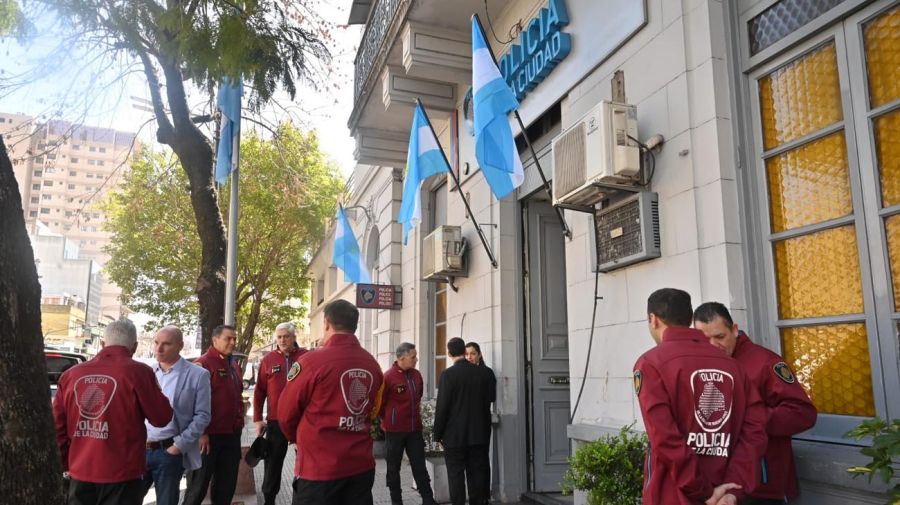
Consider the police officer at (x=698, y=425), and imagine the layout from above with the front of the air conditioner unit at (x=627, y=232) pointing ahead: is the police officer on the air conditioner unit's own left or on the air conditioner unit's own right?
on the air conditioner unit's own left

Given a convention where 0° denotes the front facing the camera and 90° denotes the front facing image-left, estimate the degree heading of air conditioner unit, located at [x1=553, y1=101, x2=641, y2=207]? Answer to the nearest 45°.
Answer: approximately 45°

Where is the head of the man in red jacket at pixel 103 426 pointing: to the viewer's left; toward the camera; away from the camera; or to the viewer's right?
away from the camera

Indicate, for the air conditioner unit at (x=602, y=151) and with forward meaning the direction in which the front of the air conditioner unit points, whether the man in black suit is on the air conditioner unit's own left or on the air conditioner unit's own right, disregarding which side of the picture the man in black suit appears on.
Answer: on the air conditioner unit's own right

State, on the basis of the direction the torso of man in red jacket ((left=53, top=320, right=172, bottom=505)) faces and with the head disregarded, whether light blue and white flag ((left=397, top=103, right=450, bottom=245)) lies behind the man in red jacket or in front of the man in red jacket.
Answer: in front

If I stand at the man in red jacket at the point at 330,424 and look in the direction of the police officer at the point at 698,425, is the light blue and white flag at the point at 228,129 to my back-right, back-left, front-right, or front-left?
back-left

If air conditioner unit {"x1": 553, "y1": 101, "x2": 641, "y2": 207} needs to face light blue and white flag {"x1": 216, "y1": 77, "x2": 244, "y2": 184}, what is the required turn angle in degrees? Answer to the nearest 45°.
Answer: approximately 90° to its right

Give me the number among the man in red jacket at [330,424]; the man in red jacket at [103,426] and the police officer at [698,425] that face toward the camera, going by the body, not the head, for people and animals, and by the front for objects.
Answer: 0

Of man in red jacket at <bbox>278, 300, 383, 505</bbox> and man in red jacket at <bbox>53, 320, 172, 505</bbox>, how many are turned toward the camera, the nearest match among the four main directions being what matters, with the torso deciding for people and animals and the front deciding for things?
0

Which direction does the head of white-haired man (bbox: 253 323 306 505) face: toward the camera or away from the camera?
toward the camera

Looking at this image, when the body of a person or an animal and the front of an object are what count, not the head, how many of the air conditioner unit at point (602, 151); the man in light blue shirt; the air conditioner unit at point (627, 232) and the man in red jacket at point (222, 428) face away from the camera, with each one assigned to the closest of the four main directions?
0

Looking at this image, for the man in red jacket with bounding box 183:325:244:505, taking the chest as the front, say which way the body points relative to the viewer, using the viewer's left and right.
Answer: facing the viewer and to the right of the viewer

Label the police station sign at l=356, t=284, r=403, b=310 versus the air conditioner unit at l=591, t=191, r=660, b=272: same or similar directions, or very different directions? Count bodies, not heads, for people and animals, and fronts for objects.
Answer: same or similar directions
